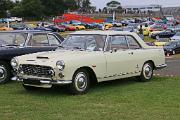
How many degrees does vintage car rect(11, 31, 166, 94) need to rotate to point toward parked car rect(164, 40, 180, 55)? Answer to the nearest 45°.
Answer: approximately 135° to its right

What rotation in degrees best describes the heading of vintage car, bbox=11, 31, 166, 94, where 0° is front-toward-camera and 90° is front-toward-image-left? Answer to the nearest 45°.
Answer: approximately 45°

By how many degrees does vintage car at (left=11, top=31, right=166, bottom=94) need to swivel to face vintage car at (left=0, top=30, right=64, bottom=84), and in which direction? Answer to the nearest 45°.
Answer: approximately 90° to its right

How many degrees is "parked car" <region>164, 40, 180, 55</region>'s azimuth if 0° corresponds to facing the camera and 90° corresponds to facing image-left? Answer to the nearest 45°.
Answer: approximately 45°
